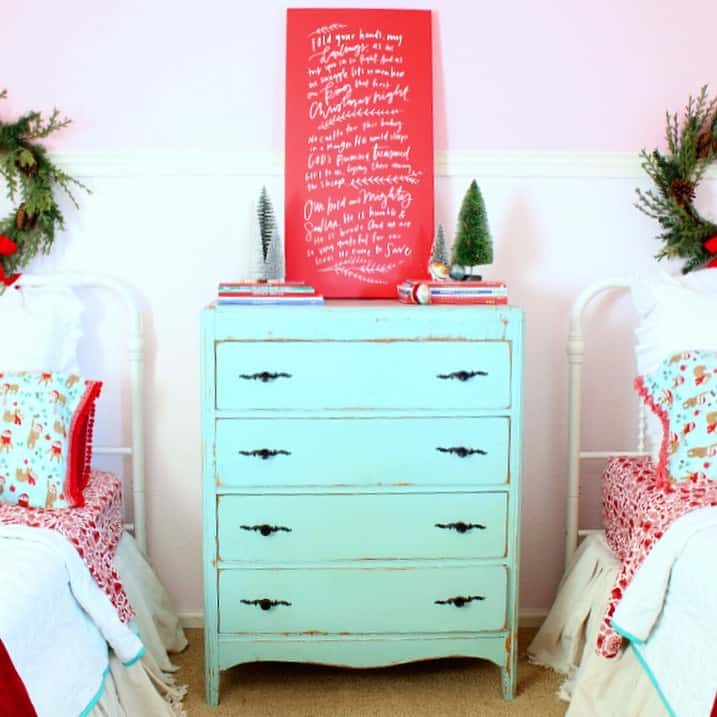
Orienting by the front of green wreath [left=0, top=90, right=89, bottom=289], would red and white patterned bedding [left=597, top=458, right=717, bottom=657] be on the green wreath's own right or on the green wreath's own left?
on the green wreath's own left

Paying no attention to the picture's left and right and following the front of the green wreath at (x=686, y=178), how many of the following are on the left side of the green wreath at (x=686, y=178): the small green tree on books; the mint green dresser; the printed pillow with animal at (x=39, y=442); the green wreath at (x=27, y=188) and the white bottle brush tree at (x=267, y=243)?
0

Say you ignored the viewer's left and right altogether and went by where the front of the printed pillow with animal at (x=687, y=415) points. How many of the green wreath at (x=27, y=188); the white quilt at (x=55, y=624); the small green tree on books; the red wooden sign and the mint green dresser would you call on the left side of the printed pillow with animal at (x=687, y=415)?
0

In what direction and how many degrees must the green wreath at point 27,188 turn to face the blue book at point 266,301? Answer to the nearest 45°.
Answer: approximately 45° to its left

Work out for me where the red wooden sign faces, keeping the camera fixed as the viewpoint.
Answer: facing the viewer

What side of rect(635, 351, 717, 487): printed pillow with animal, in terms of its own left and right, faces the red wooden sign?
right

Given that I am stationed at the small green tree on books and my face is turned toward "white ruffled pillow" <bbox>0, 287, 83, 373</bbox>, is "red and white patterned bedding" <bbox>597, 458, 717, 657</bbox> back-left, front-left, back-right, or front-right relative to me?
back-left

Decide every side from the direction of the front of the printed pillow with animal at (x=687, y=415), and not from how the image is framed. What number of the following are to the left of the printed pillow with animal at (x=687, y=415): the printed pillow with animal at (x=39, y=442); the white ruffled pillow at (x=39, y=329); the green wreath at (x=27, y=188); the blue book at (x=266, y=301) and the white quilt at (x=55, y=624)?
0

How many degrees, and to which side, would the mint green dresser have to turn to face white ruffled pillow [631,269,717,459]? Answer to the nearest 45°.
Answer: approximately 90° to its left

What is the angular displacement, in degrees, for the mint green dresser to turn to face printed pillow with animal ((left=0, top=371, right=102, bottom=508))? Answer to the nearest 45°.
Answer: approximately 90° to its right

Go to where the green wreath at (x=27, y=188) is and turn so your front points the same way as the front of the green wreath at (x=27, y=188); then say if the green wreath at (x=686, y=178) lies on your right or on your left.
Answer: on your left

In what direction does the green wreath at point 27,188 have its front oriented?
toward the camera

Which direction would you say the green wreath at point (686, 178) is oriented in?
toward the camera

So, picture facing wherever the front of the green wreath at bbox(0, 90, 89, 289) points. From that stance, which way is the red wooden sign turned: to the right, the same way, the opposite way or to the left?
the same way

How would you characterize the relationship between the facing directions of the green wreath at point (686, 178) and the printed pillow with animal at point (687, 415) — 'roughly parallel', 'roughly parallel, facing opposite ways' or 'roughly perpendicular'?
roughly parallel
